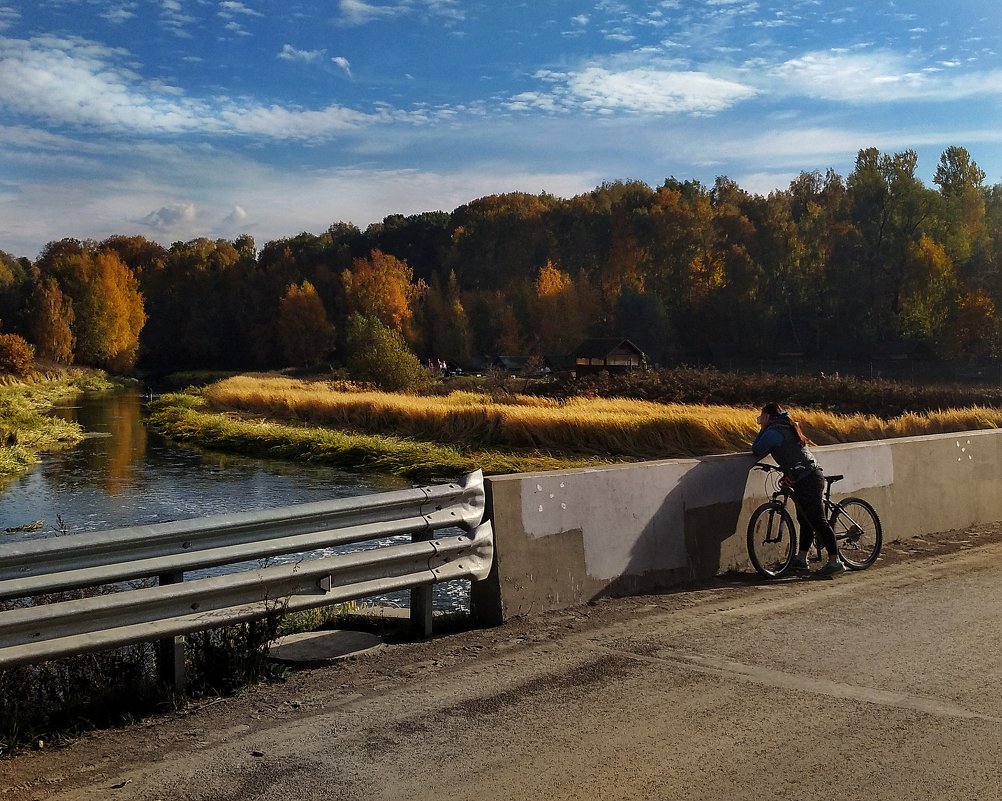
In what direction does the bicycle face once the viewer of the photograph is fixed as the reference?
facing the viewer and to the left of the viewer

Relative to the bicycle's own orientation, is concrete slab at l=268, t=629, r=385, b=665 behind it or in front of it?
in front

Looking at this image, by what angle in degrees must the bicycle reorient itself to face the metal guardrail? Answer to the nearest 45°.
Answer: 0° — it already faces it
